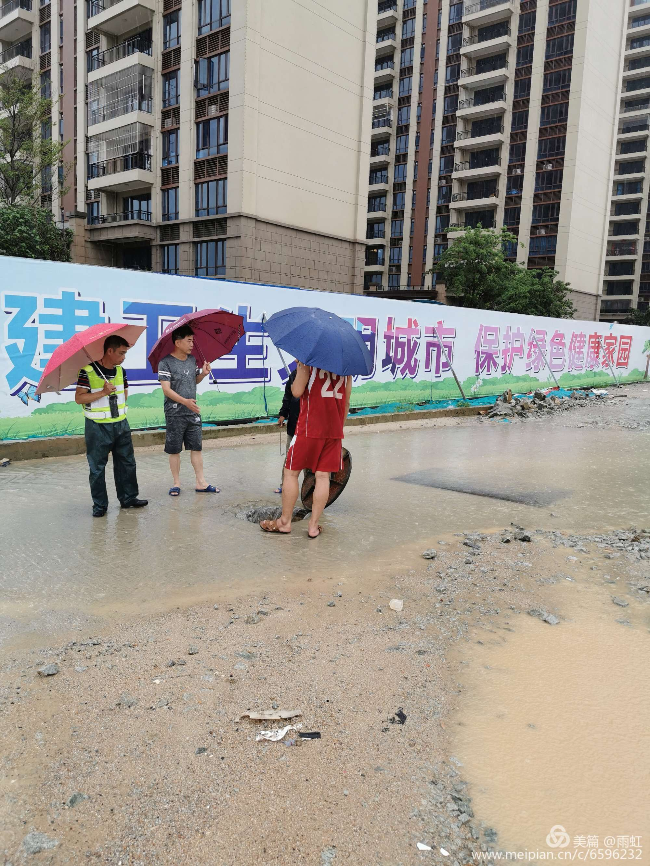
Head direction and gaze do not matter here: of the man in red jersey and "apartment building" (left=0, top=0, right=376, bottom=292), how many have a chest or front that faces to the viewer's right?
0

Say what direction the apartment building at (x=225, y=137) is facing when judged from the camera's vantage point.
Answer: facing the viewer and to the left of the viewer

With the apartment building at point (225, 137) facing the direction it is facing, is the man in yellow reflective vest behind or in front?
in front

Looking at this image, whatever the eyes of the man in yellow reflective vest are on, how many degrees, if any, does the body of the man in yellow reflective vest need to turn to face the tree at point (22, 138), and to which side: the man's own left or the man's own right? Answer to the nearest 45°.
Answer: approximately 135° to the man's own left

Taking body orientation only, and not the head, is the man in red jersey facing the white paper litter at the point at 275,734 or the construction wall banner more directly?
the construction wall banner

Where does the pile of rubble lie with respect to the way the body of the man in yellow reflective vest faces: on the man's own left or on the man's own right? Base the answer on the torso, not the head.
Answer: on the man's own left

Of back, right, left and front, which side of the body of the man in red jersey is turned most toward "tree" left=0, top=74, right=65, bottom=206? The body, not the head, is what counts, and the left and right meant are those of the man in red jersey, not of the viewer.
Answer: front

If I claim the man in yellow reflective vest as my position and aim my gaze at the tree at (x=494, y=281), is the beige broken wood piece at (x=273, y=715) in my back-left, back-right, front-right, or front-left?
back-right

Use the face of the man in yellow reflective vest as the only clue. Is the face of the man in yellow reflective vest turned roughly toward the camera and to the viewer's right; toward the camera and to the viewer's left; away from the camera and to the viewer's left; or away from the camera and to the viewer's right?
toward the camera and to the viewer's right

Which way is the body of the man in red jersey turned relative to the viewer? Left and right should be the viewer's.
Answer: facing away from the viewer and to the left of the viewer

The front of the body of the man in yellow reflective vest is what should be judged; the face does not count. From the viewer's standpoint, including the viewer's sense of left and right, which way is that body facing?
facing the viewer and to the right of the viewer

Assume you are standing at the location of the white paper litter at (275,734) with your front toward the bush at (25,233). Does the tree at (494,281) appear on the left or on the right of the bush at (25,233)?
right

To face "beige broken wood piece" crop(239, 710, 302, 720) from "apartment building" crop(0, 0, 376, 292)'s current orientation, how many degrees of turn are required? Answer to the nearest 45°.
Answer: approximately 45° to its left

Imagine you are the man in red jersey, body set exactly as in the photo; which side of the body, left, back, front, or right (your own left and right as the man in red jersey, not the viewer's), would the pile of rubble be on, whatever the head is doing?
right

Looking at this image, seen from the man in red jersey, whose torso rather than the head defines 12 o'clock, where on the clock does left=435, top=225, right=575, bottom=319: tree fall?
The tree is roughly at 2 o'clock from the man in red jersey.

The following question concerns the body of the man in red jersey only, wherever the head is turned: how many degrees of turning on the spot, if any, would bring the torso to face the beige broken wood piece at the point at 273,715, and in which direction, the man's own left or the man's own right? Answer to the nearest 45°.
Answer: approximately 135° to the man's own left

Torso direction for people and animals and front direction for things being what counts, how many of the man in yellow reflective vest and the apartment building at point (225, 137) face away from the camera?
0
